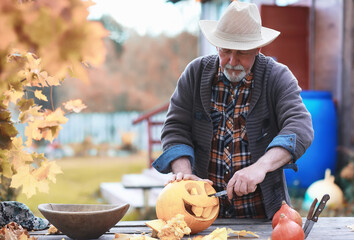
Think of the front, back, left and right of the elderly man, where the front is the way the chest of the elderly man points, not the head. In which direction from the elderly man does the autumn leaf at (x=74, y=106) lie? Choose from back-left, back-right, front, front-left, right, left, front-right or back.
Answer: front-right

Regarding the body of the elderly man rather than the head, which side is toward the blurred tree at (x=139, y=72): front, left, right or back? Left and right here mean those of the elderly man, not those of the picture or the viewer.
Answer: back

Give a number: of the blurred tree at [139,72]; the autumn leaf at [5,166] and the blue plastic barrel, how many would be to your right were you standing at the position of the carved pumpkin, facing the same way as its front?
1

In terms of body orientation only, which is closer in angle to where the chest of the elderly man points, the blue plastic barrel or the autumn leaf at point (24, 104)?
the autumn leaf

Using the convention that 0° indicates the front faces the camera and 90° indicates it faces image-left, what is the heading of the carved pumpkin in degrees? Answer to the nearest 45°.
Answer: approximately 315°

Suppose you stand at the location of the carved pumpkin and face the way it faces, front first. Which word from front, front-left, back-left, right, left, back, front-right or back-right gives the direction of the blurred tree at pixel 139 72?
back-left

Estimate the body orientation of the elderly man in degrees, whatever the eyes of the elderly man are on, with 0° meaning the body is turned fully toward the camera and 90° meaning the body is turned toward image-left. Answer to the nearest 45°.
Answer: approximately 0°

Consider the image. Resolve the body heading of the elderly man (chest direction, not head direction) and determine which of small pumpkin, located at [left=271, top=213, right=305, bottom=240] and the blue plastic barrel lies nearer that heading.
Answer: the small pumpkin
